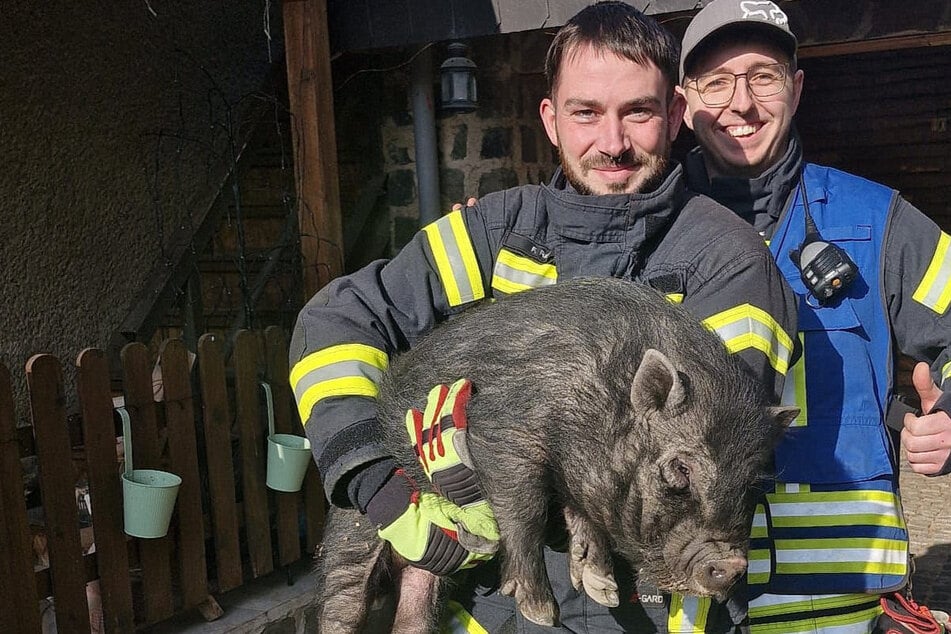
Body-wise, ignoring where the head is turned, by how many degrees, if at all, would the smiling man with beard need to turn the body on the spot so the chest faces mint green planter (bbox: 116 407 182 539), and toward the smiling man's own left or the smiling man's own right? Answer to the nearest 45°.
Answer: approximately 135° to the smiling man's own right

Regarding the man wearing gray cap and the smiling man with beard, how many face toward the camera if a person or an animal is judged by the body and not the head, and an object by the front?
2

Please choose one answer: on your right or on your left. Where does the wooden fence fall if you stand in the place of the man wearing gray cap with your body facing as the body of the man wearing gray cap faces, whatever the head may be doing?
on your right

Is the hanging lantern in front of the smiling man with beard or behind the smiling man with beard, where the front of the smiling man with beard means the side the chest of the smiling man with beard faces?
behind

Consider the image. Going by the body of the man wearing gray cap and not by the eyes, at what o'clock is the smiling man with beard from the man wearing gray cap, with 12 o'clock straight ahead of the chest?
The smiling man with beard is roughly at 2 o'clock from the man wearing gray cap.

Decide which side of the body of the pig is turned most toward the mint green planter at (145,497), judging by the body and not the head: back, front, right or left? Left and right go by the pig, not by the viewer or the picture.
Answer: back

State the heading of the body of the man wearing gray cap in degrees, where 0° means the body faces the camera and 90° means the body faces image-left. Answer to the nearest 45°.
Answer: approximately 0°

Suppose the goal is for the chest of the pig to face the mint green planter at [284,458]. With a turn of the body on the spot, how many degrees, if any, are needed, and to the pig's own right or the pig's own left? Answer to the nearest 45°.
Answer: approximately 180°

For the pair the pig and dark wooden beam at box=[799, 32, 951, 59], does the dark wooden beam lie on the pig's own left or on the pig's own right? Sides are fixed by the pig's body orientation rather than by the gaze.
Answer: on the pig's own left
